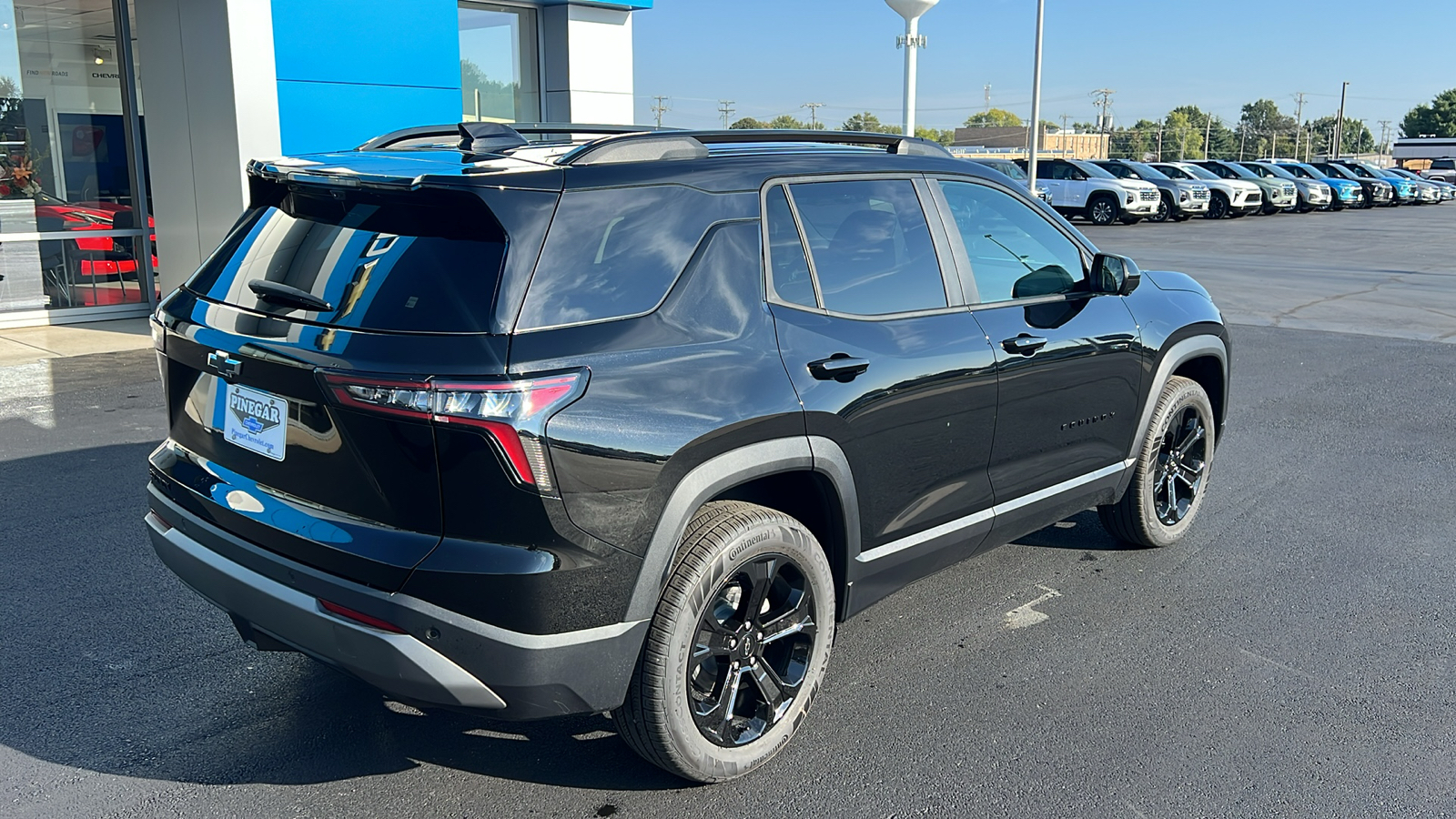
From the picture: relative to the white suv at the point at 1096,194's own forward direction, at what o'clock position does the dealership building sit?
The dealership building is roughly at 2 o'clock from the white suv.

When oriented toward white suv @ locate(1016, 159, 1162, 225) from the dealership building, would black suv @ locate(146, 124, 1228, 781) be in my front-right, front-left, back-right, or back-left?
back-right

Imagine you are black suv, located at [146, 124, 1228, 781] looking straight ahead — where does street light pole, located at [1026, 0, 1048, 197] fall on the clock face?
The street light pole is roughly at 11 o'clock from the black suv.

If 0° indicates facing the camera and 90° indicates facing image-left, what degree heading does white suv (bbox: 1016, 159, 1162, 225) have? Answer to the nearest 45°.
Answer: approximately 315°

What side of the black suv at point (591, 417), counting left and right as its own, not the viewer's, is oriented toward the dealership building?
left

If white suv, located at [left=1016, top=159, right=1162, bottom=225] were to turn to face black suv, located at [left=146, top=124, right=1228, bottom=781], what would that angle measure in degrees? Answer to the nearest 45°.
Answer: approximately 45° to its right

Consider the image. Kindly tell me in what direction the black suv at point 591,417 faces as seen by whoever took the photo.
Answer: facing away from the viewer and to the right of the viewer
